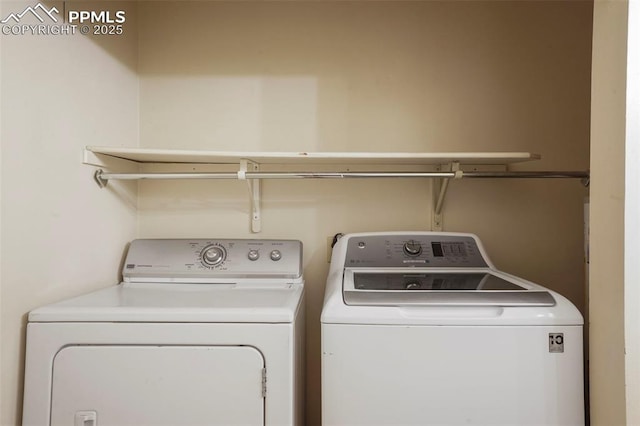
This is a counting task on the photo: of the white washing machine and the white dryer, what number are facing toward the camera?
2

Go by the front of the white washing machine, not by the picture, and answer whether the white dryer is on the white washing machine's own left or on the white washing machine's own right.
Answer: on the white washing machine's own right

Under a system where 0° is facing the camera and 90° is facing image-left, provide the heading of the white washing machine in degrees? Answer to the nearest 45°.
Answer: approximately 0°

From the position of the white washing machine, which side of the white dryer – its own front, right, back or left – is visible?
left
